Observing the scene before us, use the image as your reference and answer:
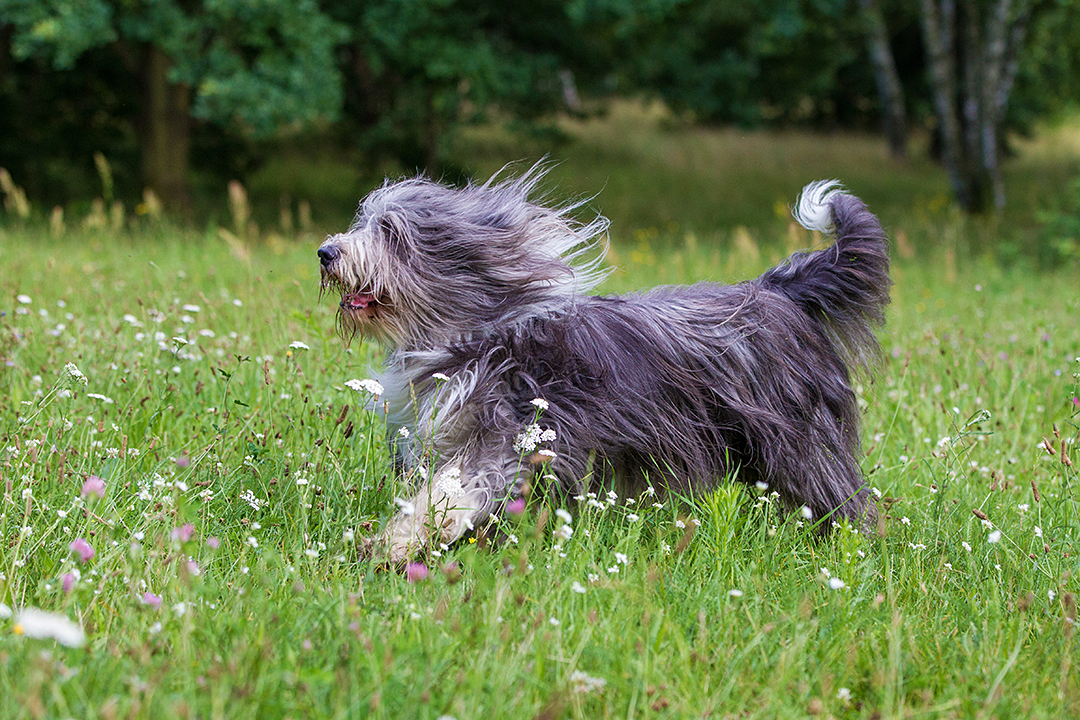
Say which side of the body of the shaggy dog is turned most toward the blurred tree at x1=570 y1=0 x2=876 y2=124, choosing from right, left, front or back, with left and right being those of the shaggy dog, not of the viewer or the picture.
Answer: right

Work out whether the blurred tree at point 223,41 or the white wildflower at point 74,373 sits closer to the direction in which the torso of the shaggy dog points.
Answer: the white wildflower

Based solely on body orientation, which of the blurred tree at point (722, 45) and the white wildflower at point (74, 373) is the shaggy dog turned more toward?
the white wildflower

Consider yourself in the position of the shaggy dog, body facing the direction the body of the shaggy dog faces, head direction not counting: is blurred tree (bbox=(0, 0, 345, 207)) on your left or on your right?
on your right

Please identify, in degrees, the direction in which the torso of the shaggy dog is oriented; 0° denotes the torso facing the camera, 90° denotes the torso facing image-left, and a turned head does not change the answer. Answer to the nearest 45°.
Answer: approximately 90°

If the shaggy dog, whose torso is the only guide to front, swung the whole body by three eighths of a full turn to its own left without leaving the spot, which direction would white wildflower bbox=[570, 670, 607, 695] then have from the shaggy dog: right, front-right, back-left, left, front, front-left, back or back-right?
front-right

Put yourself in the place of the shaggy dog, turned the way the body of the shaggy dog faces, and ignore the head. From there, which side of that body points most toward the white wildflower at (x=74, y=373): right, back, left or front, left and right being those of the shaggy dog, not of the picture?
front
